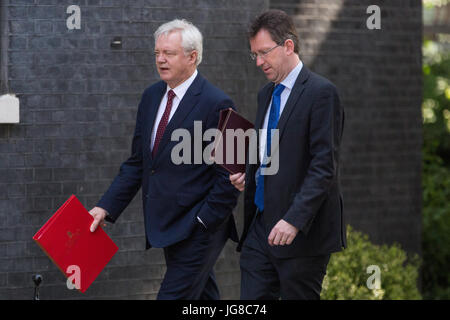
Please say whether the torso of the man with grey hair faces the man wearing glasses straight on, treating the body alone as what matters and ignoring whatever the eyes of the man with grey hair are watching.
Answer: no

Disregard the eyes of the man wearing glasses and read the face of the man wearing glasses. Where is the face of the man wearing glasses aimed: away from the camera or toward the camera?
toward the camera

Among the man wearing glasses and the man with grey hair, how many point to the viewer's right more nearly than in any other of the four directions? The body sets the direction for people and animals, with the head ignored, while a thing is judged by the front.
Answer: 0

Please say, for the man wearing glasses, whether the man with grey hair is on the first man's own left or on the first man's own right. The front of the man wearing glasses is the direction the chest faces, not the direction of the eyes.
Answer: on the first man's own right

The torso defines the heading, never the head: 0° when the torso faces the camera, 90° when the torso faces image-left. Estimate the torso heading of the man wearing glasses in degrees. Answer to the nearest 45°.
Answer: approximately 45°

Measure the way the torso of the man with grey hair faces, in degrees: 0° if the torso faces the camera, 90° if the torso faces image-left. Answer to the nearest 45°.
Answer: approximately 45°

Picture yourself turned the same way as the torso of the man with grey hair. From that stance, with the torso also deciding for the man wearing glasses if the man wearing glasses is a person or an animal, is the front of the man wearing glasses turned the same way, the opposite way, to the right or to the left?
the same way

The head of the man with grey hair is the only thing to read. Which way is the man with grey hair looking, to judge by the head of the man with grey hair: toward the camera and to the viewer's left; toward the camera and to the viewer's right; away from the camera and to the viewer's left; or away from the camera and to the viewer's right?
toward the camera and to the viewer's left
